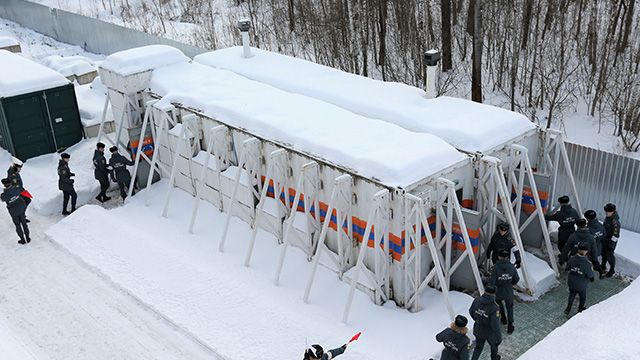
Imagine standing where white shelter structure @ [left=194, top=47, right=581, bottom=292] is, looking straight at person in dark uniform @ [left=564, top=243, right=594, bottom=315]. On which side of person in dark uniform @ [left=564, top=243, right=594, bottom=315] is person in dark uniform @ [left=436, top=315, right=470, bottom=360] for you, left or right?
right

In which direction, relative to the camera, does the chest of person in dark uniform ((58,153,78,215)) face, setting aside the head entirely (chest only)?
to the viewer's right

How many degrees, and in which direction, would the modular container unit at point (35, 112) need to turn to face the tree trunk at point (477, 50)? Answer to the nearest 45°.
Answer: approximately 90° to its left

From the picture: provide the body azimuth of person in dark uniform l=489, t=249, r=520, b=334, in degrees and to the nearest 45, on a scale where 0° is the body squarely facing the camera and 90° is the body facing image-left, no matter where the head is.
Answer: approximately 180°

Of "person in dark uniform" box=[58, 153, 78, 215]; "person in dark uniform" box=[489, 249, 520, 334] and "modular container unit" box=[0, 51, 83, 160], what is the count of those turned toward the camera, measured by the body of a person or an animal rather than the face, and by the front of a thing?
1

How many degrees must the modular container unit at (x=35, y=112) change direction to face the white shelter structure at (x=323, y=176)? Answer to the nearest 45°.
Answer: approximately 45° to its left

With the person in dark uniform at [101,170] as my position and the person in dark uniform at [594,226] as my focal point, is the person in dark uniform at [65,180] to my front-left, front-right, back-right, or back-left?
back-right
